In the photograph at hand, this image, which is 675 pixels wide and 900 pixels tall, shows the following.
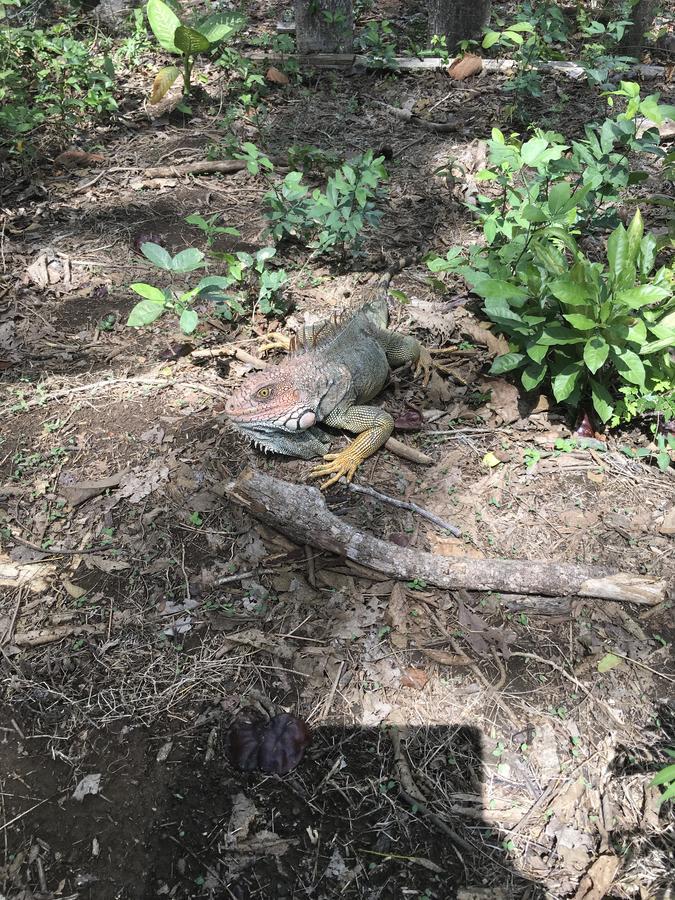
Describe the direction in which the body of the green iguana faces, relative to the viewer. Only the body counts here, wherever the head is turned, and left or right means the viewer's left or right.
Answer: facing the viewer and to the left of the viewer

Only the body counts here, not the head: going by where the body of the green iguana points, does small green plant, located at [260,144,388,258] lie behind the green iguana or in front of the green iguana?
behind

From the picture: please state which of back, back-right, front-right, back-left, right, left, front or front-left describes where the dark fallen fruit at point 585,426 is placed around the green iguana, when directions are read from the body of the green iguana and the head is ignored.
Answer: back-left

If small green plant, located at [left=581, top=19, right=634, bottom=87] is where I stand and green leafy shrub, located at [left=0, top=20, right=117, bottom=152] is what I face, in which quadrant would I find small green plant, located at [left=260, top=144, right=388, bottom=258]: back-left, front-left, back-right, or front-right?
front-left

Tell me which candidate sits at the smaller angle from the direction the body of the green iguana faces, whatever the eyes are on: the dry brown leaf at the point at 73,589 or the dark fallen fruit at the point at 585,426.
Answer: the dry brown leaf

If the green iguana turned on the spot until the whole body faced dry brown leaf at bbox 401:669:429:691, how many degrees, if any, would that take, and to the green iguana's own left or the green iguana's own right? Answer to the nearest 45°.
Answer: approximately 45° to the green iguana's own left

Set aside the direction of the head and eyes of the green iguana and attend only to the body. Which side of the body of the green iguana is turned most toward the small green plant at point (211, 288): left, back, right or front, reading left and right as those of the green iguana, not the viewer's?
right

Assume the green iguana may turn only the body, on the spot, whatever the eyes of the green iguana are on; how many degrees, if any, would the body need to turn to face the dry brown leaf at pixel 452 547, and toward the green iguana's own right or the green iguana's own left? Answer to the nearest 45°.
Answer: approximately 90° to the green iguana's own left

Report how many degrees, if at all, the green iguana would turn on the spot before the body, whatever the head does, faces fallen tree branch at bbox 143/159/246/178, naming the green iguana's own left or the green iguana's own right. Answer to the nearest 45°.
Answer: approximately 135° to the green iguana's own right

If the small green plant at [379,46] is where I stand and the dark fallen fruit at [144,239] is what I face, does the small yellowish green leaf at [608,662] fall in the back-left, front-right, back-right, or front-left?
front-left

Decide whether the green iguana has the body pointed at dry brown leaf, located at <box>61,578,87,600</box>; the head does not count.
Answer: yes
